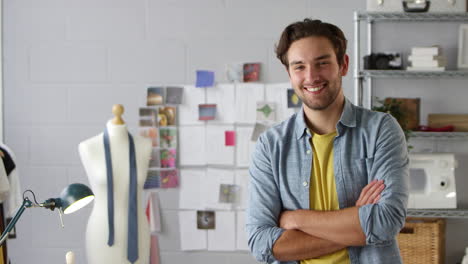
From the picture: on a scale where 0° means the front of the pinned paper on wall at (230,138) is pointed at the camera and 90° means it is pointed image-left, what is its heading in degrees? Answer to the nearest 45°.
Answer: approximately 0°

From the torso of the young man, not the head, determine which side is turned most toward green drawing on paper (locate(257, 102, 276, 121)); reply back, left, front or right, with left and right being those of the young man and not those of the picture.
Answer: back
